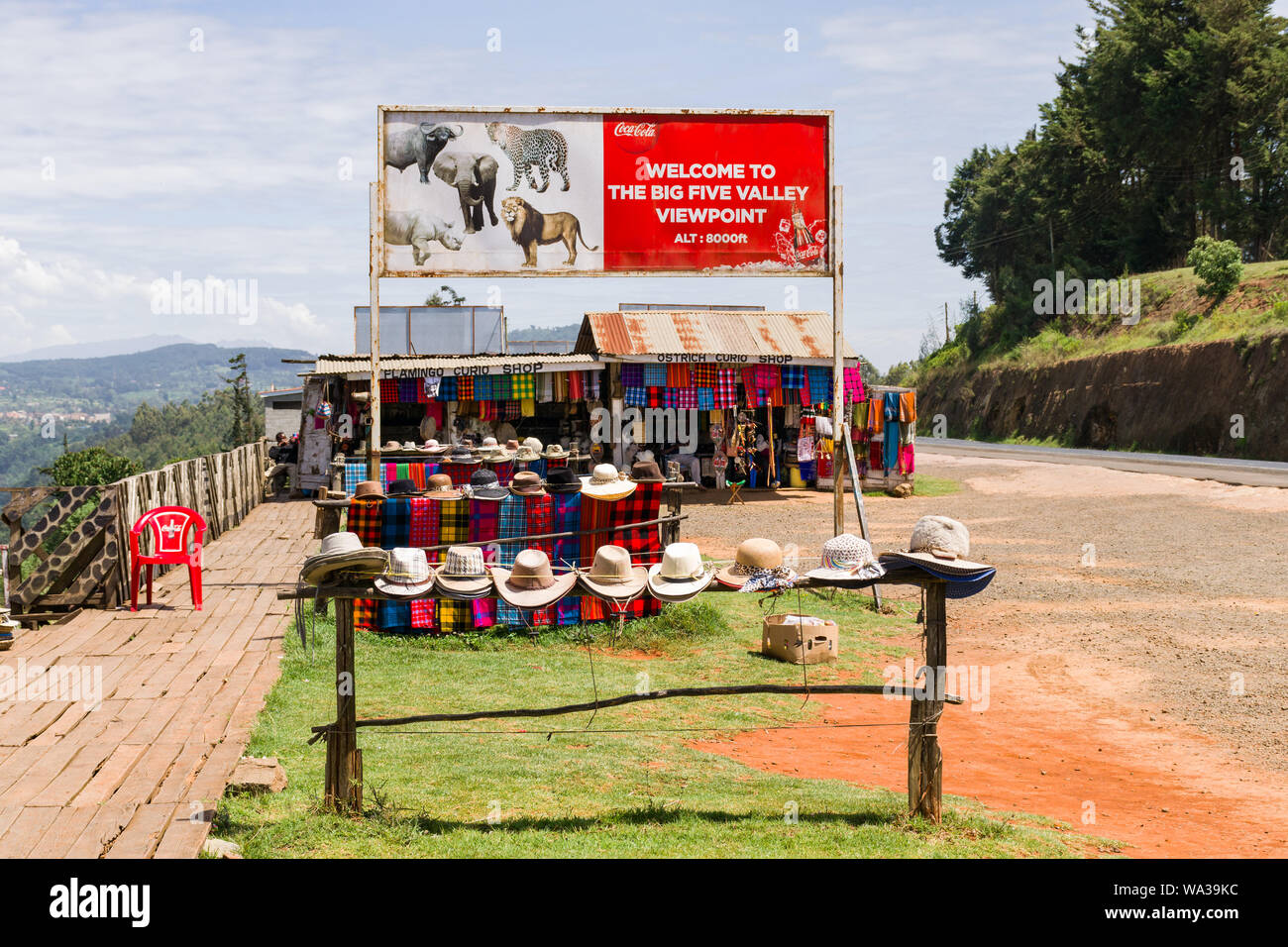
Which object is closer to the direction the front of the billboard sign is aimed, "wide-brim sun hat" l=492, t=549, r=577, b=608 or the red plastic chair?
the wide-brim sun hat

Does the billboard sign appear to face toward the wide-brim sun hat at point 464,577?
yes

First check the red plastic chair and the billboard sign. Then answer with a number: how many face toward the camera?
2

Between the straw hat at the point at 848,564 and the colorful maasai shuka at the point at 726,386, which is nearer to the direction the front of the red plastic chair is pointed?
the straw hat

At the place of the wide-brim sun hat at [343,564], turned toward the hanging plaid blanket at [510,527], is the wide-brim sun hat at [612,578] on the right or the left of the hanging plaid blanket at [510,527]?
right

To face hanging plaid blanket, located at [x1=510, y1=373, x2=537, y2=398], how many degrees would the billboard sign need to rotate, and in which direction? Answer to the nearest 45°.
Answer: approximately 180°

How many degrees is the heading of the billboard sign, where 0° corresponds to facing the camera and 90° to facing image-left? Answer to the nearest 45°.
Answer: approximately 0°
